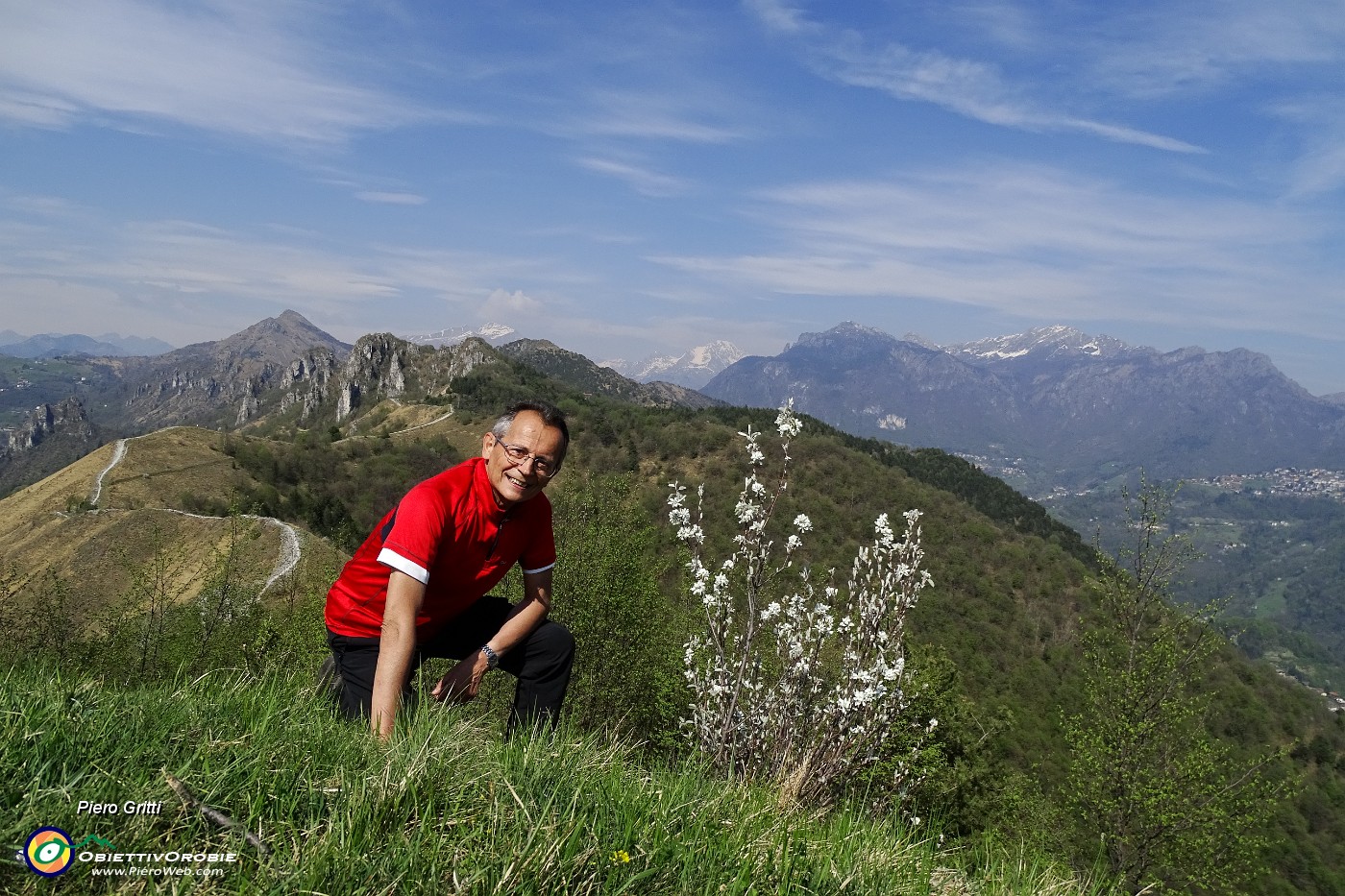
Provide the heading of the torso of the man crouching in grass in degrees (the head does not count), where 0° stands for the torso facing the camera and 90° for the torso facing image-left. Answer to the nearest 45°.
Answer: approximately 315°

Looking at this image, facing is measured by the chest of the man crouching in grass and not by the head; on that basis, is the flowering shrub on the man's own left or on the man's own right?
on the man's own left
